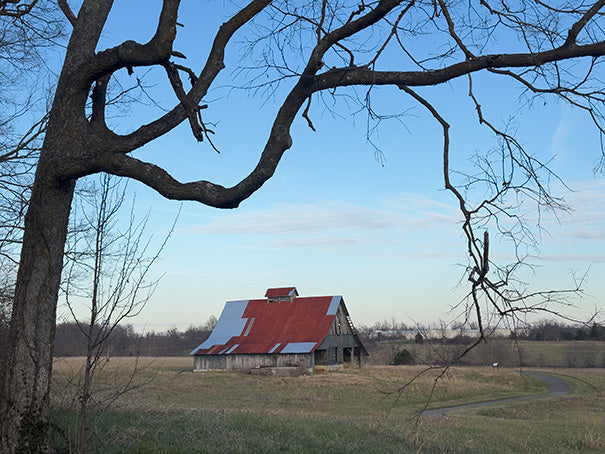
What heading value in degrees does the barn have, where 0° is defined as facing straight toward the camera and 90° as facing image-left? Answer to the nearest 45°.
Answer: approximately 315°
